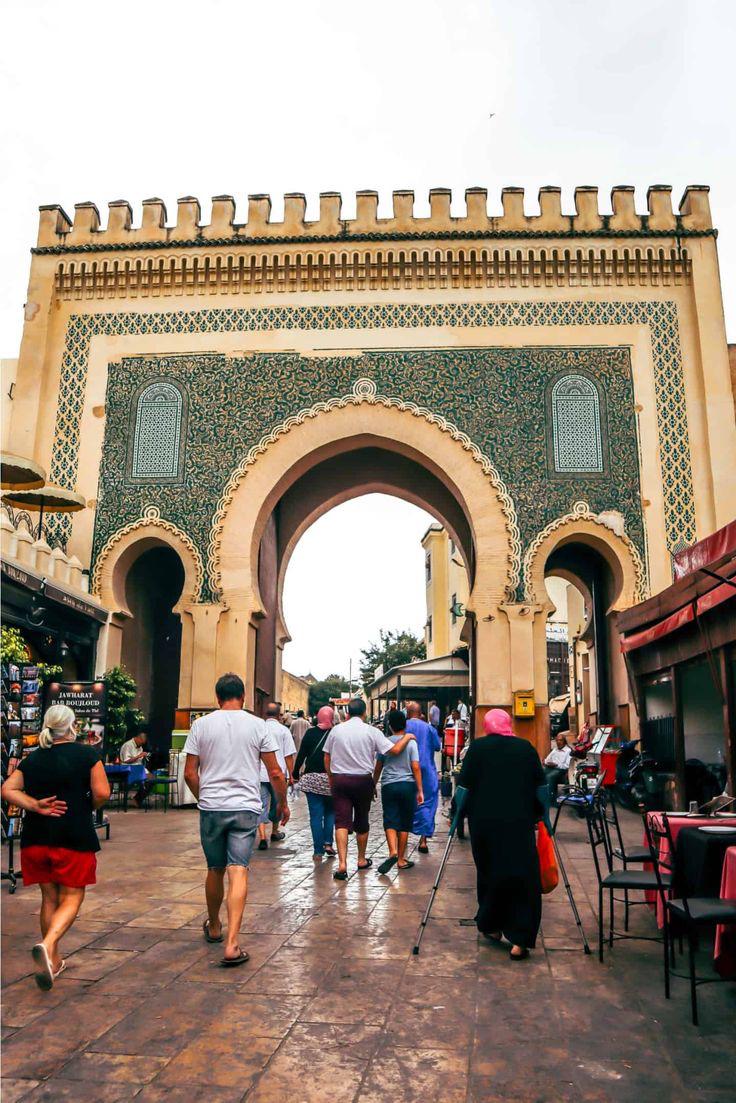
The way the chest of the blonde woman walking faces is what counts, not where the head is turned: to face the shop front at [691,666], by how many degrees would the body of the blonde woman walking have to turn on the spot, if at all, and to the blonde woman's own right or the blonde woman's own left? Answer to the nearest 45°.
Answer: approximately 45° to the blonde woman's own right

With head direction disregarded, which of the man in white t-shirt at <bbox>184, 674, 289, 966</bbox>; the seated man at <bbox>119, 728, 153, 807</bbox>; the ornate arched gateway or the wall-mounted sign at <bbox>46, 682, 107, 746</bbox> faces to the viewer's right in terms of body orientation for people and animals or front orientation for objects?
the seated man

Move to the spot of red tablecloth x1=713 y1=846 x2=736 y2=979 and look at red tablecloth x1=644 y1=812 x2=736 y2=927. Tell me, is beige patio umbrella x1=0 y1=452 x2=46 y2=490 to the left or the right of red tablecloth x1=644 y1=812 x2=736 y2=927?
left

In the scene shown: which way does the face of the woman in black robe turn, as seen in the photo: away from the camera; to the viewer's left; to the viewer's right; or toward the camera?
away from the camera

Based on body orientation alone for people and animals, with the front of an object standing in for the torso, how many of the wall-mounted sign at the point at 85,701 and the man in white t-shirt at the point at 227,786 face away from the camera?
1

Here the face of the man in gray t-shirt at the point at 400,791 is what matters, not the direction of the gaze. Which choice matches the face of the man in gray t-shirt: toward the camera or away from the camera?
away from the camera

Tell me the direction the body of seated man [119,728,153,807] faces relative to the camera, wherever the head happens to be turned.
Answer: to the viewer's right

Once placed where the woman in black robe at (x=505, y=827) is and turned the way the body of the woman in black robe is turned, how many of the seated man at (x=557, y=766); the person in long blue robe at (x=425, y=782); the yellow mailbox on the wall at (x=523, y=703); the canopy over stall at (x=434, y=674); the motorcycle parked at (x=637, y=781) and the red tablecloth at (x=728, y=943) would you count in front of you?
5

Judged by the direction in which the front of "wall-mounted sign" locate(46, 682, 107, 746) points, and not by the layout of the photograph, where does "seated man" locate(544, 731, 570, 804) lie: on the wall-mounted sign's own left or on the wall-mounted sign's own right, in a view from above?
on the wall-mounted sign's own left

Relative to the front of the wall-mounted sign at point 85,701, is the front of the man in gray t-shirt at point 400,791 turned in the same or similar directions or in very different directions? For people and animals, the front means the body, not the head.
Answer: very different directions

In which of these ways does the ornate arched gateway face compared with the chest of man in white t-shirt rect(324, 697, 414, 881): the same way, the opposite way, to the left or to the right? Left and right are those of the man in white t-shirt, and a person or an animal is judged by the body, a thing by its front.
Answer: the opposite way

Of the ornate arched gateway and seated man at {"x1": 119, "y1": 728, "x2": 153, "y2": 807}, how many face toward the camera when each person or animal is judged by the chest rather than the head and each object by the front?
1
